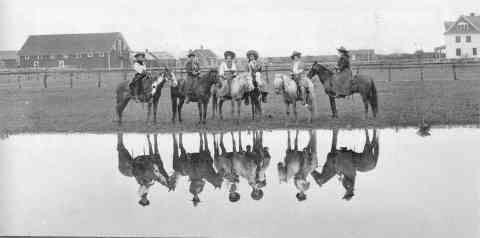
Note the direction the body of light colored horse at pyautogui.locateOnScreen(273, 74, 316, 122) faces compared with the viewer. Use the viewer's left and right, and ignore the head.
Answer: facing the viewer and to the left of the viewer

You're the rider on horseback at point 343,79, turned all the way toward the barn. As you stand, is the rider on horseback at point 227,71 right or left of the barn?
left

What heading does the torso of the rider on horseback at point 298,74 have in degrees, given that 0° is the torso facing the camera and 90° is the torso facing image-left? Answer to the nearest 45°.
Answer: approximately 45°

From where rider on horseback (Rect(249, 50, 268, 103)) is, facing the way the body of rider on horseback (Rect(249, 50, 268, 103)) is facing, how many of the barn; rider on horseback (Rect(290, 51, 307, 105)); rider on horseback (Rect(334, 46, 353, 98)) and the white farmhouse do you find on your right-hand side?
1

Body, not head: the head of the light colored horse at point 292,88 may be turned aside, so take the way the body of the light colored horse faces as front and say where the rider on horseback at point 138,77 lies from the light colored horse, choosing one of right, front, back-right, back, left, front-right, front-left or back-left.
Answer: front-right

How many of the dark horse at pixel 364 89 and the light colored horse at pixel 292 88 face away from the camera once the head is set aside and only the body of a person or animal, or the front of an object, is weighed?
0

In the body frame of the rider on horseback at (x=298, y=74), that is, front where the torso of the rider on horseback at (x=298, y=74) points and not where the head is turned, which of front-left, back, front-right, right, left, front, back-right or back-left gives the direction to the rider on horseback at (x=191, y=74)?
front-right

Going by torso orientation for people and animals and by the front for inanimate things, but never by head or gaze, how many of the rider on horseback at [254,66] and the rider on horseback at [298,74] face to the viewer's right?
0

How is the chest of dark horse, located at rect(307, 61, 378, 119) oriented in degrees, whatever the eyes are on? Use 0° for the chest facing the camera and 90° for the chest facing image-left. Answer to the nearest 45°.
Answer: approximately 90°

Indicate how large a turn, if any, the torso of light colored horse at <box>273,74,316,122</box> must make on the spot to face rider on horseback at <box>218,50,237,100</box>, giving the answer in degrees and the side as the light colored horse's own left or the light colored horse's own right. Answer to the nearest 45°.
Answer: approximately 45° to the light colored horse's own right

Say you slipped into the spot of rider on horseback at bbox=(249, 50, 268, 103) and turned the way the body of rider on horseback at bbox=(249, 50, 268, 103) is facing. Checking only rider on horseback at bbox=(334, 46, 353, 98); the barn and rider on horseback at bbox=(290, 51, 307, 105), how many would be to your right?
1
